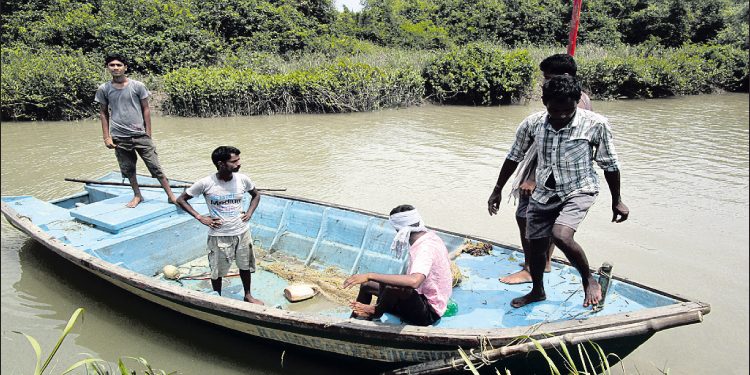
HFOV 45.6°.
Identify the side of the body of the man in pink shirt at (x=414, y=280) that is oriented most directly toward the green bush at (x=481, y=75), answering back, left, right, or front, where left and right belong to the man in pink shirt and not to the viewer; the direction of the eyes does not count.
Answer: right

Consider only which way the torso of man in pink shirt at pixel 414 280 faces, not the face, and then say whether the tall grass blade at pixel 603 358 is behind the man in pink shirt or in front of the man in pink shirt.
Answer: behind

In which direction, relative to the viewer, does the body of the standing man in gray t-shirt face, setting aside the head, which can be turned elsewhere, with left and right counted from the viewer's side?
facing the viewer

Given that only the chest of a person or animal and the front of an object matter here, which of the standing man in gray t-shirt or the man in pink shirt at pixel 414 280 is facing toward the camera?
the standing man in gray t-shirt

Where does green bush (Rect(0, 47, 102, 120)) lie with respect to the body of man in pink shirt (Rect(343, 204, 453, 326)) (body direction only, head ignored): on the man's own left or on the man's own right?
on the man's own right

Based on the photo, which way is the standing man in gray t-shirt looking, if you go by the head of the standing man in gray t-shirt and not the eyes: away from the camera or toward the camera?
toward the camera

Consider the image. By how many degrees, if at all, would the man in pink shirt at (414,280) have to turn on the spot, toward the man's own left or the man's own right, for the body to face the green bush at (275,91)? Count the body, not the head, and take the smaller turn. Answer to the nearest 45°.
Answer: approximately 90° to the man's own right

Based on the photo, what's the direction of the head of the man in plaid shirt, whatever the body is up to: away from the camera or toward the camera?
toward the camera

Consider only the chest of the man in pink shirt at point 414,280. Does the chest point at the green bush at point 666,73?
no

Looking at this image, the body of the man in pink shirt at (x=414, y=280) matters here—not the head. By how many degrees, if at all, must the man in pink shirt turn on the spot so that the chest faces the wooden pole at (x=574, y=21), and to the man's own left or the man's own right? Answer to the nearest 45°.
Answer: approximately 135° to the man's own right

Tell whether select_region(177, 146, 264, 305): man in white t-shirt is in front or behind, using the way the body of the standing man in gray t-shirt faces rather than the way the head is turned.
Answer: in front

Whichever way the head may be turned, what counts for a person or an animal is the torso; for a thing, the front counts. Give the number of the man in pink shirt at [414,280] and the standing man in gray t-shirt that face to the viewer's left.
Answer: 1

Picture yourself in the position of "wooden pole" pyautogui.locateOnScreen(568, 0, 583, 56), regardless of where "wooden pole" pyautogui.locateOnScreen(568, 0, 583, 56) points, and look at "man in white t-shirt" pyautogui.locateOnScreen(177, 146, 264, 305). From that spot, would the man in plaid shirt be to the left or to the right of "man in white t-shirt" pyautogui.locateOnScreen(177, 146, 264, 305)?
left

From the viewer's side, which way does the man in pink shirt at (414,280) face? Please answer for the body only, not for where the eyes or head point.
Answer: to the viewer's left

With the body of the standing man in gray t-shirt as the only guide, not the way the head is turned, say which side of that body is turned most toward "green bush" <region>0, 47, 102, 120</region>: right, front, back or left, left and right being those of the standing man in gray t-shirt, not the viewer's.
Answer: back
